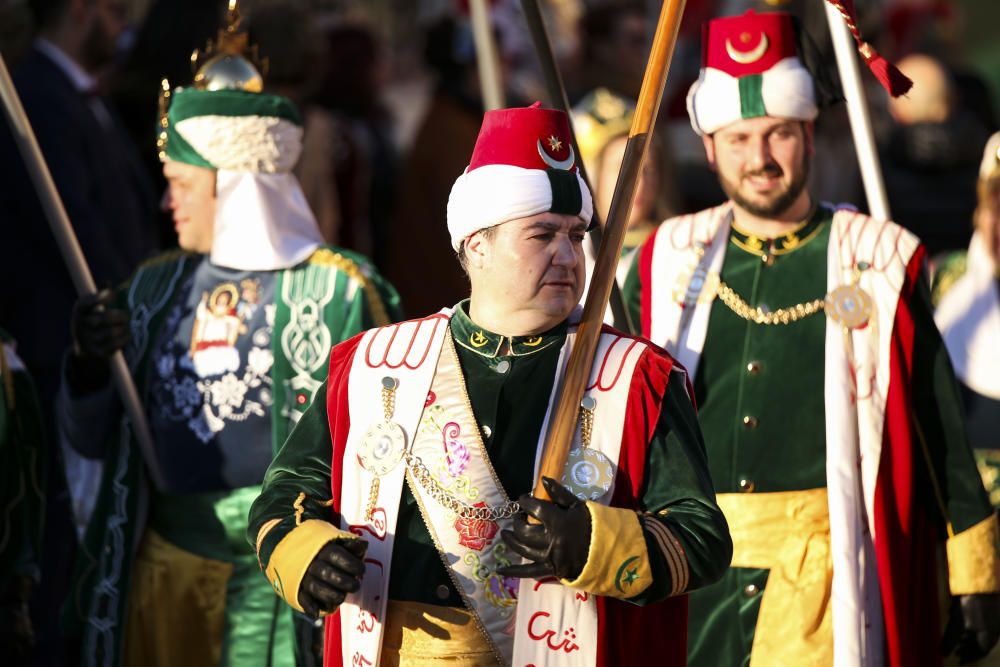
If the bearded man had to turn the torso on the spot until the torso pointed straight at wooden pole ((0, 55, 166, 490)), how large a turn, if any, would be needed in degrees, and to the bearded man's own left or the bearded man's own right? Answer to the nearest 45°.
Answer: approximately 90° to the bearded man's own right

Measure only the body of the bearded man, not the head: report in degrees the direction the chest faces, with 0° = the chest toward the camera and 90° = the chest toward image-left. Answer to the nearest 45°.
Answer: approximately 0°
